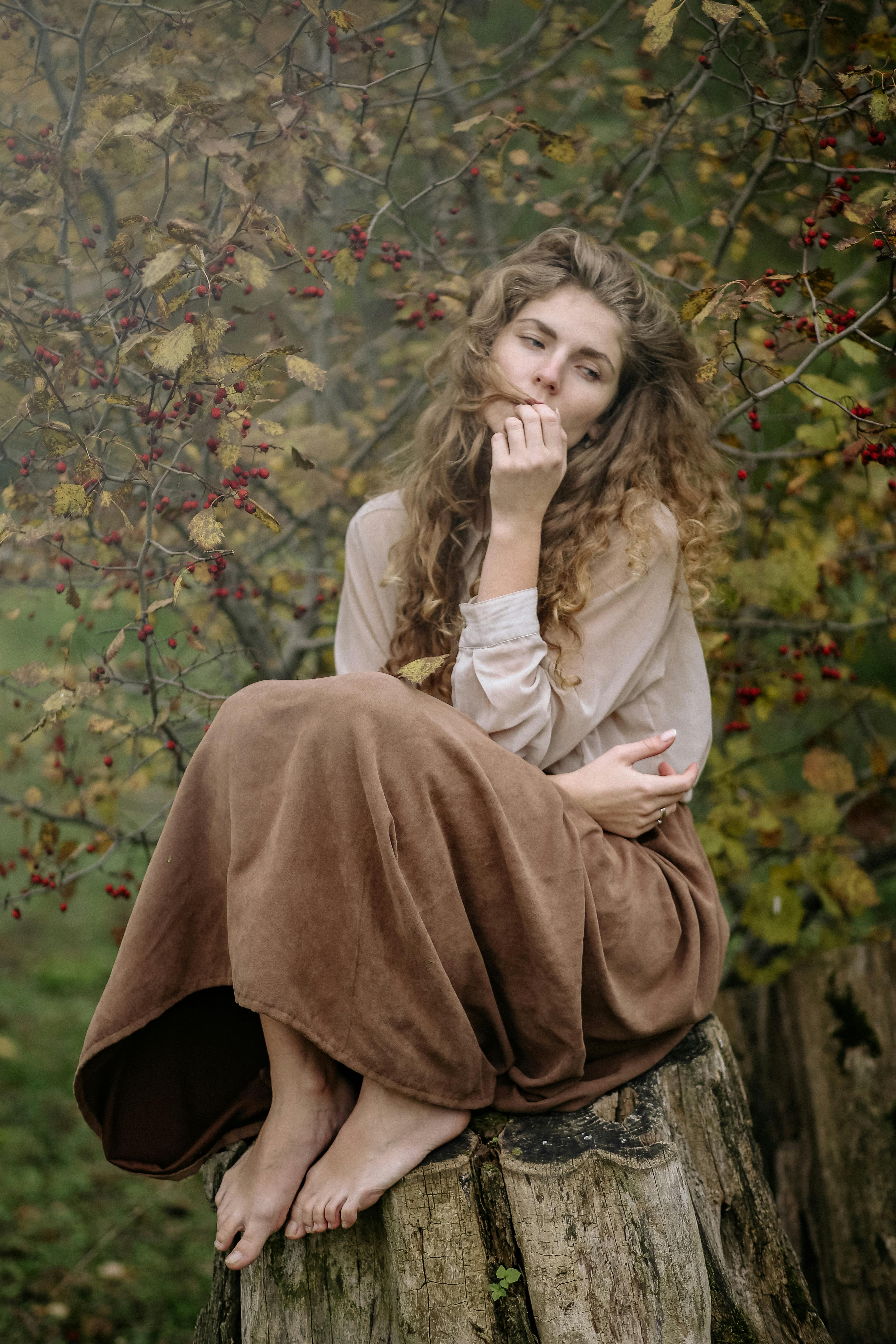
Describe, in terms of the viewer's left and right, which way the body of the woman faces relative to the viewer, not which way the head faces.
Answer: facing the viewer and to the left of the viewer

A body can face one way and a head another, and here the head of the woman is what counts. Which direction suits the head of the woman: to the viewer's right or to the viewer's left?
to the viewer's left
